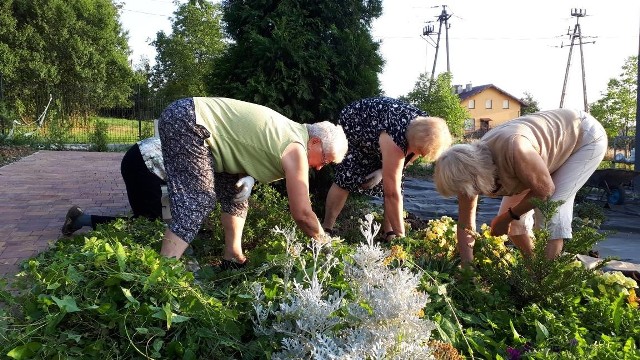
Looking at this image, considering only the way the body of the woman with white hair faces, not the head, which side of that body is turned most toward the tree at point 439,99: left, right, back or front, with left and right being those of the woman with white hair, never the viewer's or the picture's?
left

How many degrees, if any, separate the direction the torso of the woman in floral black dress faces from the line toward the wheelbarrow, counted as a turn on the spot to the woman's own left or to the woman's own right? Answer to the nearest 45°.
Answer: approximately 45° to the woman's own left

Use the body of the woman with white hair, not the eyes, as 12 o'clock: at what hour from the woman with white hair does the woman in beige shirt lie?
The woman in beige shirt is roughly at 12 o'clock from the woman with white hair.

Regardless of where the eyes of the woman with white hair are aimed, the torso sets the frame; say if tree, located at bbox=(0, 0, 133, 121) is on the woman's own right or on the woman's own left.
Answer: on the woman's own left

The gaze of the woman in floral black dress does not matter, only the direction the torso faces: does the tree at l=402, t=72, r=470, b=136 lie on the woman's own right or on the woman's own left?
on the woman's own left

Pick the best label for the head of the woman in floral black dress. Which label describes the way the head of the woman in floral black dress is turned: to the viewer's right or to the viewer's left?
to the viewer's right

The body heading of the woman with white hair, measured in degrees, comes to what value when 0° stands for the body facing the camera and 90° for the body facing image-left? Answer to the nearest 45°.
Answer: approximately 270°

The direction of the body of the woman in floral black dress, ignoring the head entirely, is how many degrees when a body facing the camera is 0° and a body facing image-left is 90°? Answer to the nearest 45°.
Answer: approximately 270°

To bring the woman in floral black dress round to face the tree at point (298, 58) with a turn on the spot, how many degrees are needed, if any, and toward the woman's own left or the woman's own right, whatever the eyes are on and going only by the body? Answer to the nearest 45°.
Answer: approximately 135° to the woman's own left
